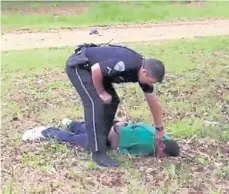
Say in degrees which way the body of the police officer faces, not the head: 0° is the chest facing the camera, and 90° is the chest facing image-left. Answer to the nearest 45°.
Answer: approximately 270°
